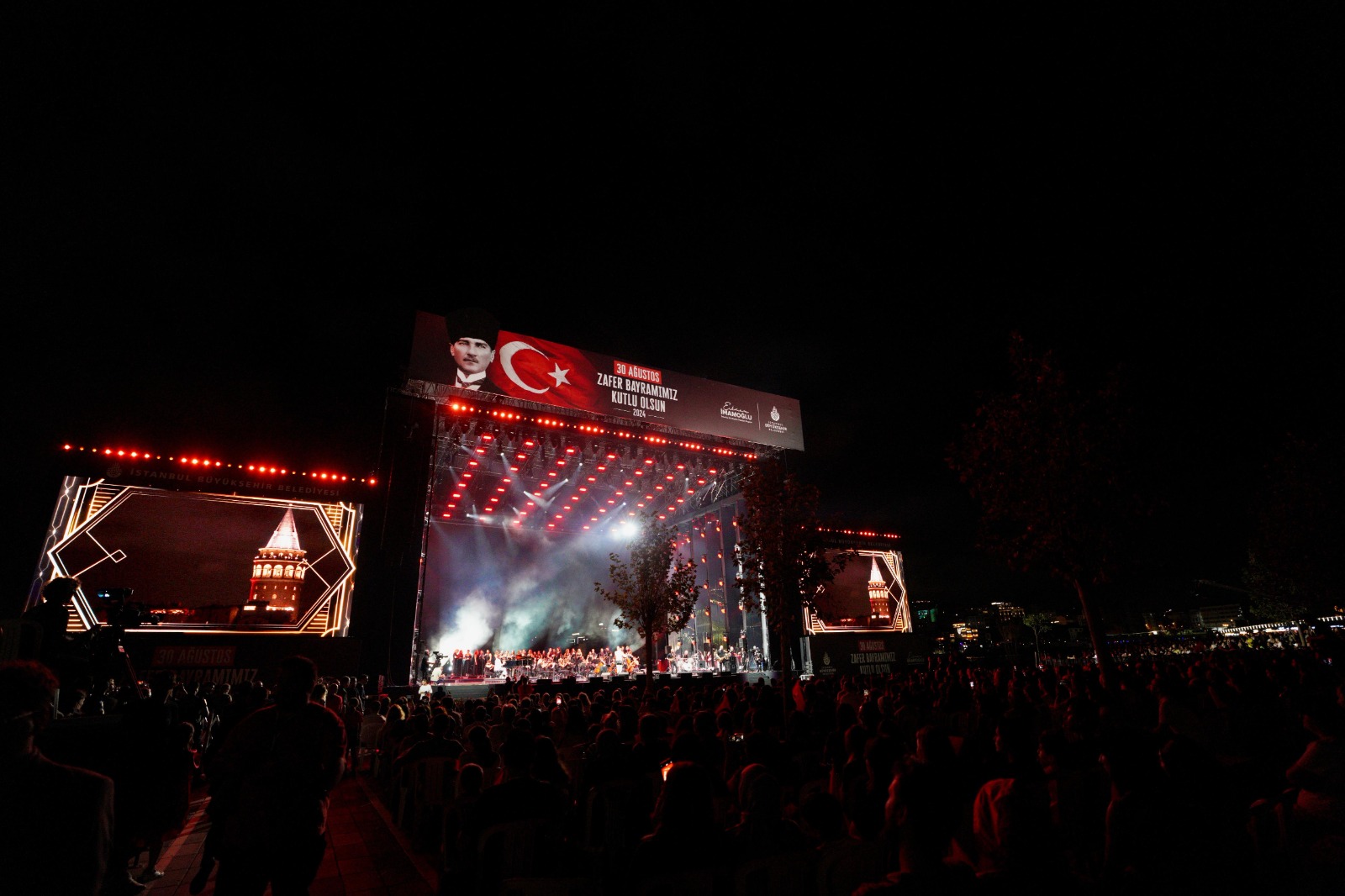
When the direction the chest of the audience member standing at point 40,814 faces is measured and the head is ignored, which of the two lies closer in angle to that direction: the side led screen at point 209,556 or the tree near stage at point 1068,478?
the side led screen

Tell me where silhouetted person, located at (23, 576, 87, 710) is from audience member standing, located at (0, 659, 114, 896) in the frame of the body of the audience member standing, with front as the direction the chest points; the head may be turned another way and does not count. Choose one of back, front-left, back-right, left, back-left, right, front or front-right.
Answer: front

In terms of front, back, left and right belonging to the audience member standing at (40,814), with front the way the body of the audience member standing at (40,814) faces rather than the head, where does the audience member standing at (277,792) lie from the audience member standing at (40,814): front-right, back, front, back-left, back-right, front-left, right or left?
front-right

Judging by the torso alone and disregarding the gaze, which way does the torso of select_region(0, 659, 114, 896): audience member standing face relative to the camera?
away from the camera

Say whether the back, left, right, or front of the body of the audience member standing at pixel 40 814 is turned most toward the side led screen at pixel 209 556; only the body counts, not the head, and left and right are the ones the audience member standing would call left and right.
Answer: front

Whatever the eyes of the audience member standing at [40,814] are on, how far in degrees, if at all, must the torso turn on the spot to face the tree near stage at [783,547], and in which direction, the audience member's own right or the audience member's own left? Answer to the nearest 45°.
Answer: approximately 45° to the audience member's own right

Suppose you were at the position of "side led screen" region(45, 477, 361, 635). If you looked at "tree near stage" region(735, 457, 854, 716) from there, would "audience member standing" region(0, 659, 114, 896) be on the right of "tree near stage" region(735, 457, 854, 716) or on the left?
right

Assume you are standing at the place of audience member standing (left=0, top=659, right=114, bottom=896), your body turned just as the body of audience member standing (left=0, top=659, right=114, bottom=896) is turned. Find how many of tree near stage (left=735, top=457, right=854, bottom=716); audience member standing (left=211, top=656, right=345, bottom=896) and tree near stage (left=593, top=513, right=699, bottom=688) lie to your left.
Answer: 0

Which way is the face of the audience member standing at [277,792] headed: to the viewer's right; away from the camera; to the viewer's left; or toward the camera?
away from the camera

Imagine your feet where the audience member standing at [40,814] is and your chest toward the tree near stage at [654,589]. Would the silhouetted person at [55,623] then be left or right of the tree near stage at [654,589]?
left
